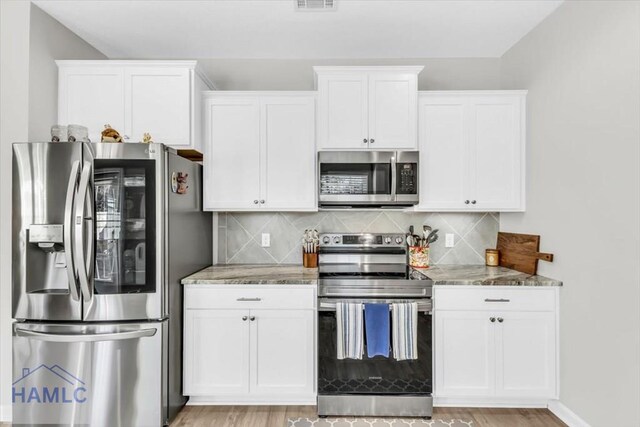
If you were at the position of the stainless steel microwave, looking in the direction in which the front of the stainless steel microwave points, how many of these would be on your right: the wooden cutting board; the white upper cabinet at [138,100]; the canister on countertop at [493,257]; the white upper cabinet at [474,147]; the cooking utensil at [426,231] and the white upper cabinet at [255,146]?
2

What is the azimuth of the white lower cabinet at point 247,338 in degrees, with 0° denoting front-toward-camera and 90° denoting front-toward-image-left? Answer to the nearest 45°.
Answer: approximately 0°

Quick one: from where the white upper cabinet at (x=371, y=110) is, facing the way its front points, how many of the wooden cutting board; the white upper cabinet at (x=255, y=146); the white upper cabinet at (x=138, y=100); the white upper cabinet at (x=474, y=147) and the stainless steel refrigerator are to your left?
2

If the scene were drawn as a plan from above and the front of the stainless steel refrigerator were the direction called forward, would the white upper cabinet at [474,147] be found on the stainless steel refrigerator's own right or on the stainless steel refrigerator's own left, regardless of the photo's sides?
on the stainless steel refrigerator's own left

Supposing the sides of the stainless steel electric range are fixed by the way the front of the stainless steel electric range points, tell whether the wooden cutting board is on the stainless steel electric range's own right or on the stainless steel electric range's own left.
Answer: on the stainless steel electric range's own left

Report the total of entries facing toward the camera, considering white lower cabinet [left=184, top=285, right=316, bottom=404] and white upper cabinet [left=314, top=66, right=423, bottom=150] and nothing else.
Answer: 2
